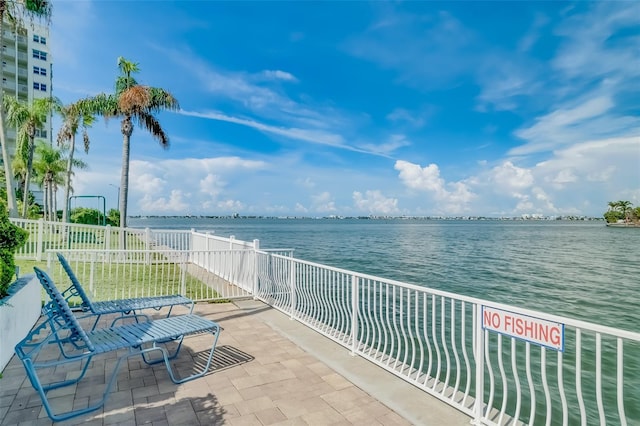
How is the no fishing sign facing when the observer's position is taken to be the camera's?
facing the viewer and to the left of the viewer

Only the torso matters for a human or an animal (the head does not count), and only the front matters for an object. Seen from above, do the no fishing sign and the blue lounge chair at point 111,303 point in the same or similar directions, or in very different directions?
very different directions

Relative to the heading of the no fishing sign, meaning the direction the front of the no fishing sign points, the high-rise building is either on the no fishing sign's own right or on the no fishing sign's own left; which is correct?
on the no fishing sign's own right

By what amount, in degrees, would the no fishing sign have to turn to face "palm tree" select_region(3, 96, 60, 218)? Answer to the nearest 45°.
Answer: approximately 45° to its right

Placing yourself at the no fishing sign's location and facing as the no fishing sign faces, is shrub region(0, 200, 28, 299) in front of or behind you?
in front

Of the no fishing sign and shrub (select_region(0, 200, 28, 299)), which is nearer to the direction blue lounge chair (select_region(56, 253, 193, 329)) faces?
the no fishing sign

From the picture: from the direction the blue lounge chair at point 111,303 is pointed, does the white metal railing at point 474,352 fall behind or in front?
in front

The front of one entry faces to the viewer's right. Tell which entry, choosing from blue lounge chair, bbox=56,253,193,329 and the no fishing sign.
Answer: the blue lounge chair

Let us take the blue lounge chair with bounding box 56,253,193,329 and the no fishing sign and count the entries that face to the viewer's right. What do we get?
1

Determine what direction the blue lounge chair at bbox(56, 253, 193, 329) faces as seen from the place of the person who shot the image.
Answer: facing to the right of the viewer

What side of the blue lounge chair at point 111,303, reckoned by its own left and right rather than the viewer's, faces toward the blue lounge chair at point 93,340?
right

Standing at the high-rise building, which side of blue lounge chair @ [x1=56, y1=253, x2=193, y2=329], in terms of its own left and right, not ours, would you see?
left

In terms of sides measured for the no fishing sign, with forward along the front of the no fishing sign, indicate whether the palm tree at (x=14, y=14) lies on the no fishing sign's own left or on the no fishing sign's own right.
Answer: on the no fishing sign's own right
